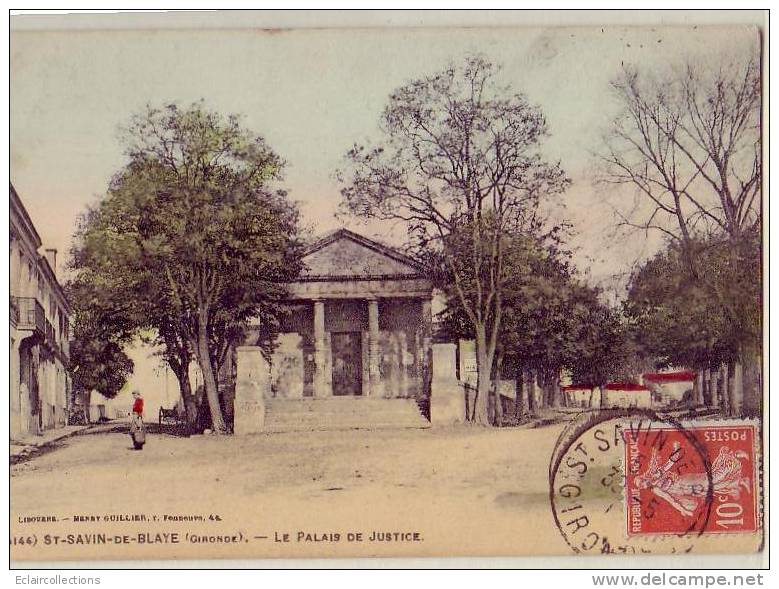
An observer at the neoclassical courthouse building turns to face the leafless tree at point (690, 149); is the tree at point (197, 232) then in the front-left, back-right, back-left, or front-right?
back-right

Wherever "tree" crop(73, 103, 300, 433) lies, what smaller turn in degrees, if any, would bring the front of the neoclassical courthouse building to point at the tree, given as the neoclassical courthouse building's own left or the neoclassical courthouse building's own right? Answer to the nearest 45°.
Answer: approximately 45° to the neoclassical courthouse building's own right

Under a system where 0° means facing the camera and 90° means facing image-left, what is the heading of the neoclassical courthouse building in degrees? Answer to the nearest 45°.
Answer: approximately 0°

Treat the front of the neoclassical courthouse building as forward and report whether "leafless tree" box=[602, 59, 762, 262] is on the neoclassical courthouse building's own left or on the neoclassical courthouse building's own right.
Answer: on the neoclassical courthouse building's own left

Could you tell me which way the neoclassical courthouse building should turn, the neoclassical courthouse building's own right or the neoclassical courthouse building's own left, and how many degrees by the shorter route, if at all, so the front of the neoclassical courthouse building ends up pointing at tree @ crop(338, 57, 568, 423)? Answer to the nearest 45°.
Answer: approximately 45° to the neoclassical courthouse building's own left
